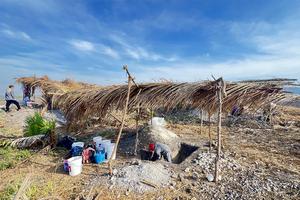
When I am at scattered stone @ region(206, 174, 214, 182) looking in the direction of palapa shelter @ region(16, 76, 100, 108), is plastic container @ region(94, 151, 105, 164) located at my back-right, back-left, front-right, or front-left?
front-left

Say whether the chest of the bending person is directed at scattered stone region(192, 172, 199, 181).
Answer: no
